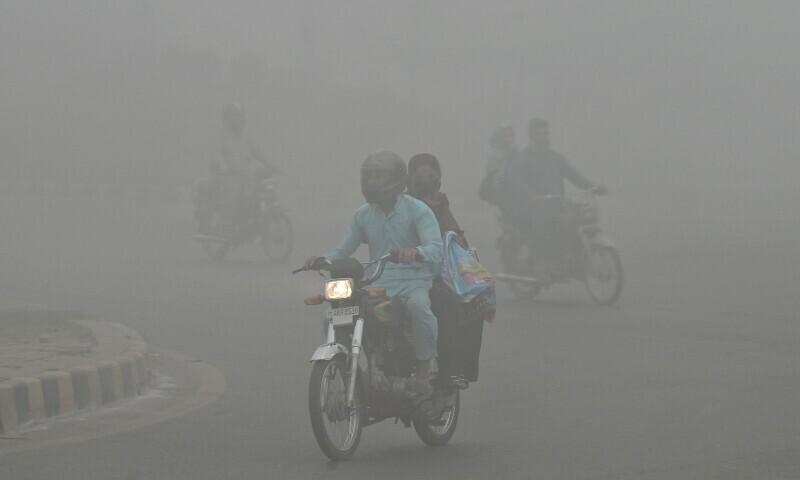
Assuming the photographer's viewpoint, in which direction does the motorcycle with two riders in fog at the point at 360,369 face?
facing the viewer and to the left of the viewer

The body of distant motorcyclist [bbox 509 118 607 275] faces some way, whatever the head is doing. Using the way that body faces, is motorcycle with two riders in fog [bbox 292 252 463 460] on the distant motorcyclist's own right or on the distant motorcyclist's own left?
on the distant motorcyclist's own right

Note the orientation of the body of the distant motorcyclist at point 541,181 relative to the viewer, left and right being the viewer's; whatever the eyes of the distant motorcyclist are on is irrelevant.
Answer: facing the viewer and to the right of the viewer

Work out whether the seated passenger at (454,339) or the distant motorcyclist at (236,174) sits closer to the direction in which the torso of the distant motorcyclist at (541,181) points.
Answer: the seated passenger

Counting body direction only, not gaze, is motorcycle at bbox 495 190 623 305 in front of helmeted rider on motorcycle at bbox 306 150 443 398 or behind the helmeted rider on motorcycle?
behind

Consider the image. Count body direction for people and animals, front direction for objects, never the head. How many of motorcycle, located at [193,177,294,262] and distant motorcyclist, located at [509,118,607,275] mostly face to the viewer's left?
0

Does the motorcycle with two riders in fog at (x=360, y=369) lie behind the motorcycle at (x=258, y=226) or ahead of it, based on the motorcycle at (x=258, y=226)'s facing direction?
ahead

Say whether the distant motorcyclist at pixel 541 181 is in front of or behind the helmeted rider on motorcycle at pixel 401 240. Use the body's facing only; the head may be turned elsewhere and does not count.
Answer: behind

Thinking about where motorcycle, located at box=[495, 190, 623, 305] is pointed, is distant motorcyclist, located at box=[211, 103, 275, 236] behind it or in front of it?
behind

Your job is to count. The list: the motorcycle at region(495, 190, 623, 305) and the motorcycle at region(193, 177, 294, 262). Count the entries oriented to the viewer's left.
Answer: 0

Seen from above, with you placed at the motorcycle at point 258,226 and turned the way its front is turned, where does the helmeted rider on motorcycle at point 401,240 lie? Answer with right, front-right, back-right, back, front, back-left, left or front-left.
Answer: front-right

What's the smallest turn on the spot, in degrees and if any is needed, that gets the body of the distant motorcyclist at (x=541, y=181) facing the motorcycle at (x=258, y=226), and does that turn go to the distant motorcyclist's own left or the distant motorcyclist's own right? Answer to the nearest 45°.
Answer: approximately 180°
